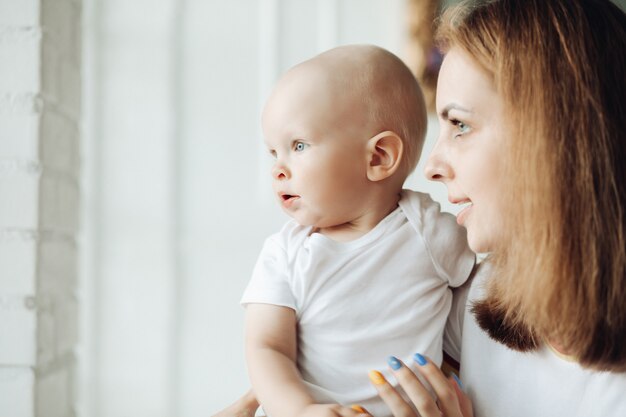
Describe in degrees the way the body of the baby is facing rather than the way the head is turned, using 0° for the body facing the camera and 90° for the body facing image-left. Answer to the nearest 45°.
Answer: approximately 45°

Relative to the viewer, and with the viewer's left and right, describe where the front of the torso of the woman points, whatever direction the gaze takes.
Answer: facing to the left of the viewer

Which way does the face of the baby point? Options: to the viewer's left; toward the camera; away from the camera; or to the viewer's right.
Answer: to the viewer's left

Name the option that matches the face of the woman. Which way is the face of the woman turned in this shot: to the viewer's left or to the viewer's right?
to the viewer's left
